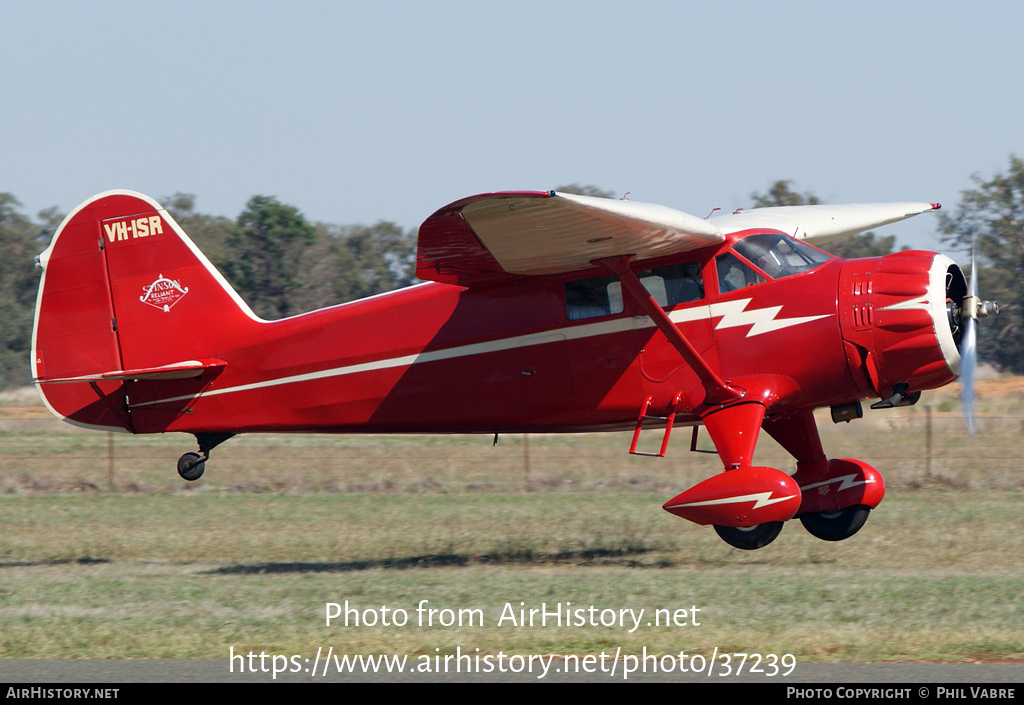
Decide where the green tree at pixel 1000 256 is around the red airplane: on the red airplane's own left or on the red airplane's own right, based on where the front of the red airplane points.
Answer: on the red airplane's own left

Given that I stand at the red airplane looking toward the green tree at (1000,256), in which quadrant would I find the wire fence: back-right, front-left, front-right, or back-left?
front-left

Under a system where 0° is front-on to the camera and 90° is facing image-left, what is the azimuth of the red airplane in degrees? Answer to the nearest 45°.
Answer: approximately 270°

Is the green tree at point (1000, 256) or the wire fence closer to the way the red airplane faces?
the green tree

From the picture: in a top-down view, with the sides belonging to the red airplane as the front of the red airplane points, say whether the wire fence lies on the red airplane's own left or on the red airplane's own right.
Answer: on the red airplane's own left

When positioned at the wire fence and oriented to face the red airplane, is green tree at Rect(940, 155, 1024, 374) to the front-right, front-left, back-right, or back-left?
back-left
